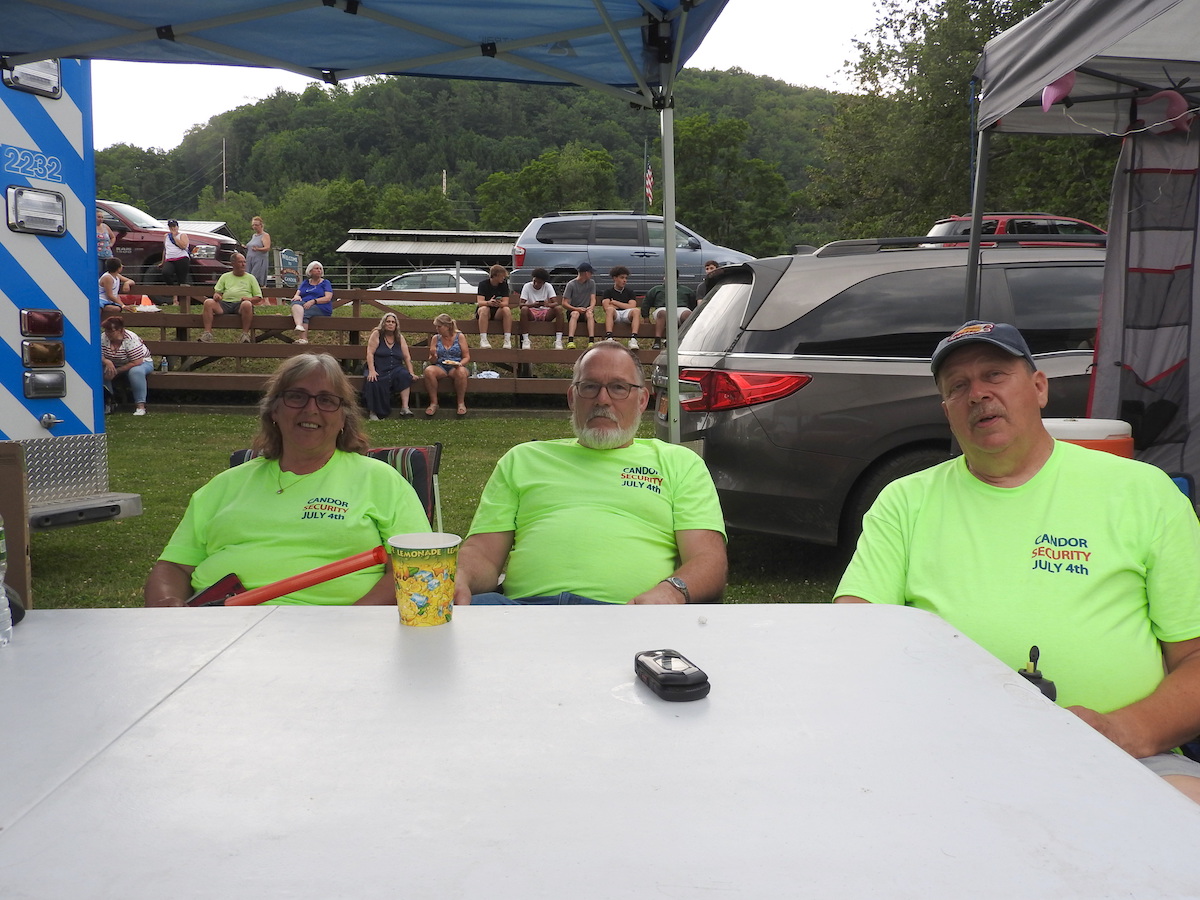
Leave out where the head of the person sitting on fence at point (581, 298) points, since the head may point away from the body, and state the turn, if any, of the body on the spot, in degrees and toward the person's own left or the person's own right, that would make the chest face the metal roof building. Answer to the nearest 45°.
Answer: approximately 180°

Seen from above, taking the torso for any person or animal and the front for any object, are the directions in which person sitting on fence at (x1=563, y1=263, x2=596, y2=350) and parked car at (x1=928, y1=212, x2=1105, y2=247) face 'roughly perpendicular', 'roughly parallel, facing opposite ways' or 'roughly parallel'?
roughly perpendicular

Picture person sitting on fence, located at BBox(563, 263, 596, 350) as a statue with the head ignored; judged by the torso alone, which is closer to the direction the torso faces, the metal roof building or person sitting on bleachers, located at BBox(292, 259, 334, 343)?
the person sitting on bleachers

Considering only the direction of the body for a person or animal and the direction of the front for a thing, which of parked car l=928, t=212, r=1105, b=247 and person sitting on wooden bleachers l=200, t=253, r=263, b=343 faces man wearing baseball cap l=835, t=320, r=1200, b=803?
the person sitting on wooden bleachers

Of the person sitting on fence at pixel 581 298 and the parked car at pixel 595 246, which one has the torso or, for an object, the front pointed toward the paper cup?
the person sitting on fence

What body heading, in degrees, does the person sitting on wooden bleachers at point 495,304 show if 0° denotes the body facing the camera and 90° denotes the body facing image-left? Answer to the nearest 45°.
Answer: approximately 0°

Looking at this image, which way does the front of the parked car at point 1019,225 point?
to the viewer's right

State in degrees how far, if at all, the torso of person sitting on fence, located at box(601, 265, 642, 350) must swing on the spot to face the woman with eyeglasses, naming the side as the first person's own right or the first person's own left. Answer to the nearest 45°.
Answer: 0° — they already face them

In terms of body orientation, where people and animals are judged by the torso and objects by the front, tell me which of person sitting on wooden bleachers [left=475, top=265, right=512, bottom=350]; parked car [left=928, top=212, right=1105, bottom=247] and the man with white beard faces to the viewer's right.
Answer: the parked car

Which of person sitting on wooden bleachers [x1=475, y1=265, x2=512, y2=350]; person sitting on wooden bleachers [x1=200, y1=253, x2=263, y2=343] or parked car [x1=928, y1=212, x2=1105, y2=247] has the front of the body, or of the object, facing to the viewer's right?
the parked car
